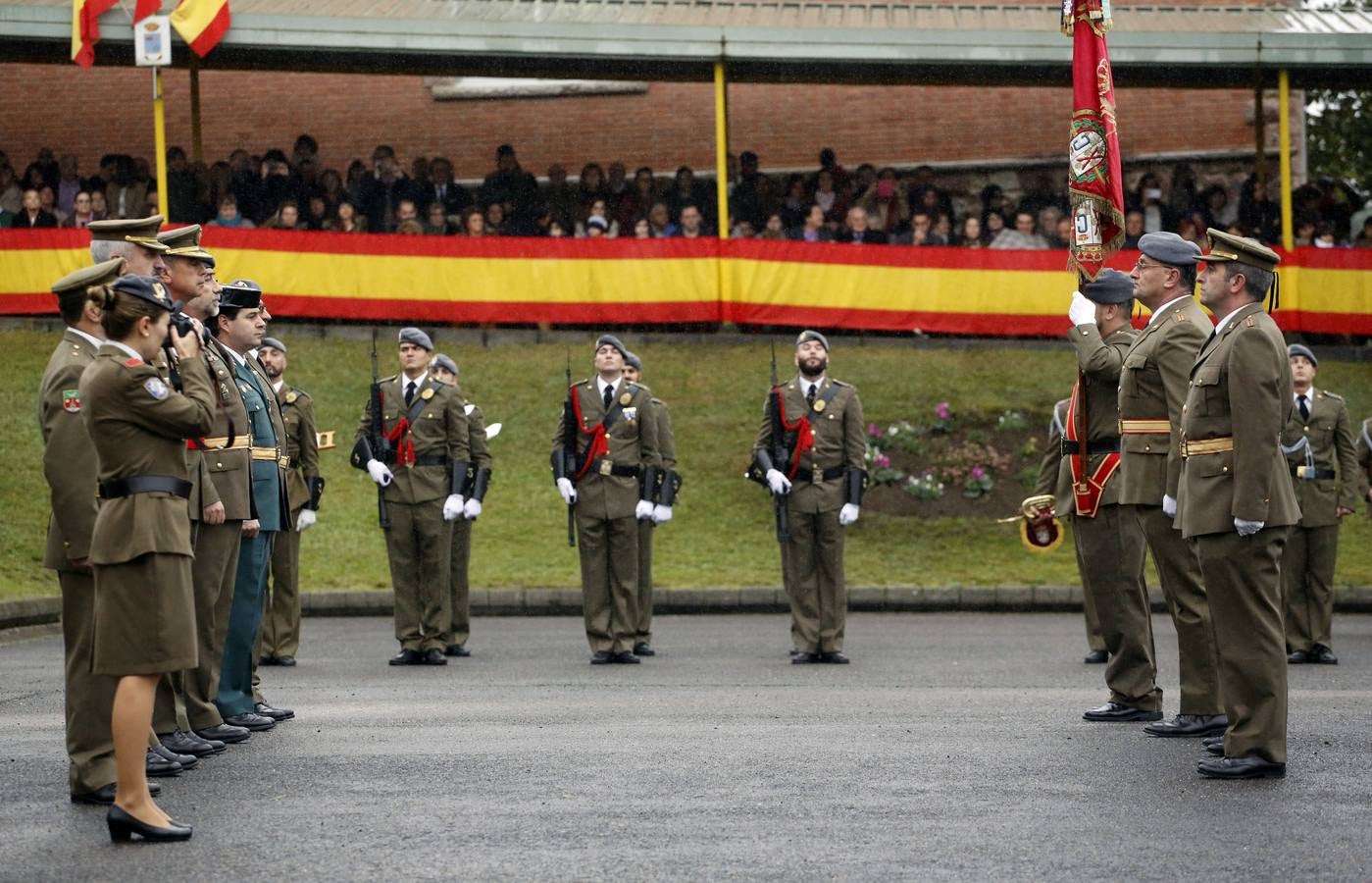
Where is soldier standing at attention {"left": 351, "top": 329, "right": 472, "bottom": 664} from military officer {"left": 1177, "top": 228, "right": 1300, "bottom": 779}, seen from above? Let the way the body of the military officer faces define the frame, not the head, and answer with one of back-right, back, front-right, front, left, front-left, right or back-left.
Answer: front-right

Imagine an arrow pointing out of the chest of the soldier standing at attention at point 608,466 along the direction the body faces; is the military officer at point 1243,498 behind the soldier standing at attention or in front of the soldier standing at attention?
in front

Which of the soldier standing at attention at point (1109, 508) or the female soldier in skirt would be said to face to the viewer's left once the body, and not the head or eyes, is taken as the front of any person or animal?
the soldier standing at attention

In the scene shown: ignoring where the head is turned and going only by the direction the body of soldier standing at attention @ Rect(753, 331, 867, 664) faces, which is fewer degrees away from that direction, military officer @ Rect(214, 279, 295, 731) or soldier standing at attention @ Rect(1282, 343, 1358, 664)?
the military officer

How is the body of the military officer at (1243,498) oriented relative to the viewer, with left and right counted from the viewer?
facing to the left of the viewer

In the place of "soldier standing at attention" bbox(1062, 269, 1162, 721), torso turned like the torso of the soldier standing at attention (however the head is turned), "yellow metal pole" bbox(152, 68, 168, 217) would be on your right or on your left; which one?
on your right

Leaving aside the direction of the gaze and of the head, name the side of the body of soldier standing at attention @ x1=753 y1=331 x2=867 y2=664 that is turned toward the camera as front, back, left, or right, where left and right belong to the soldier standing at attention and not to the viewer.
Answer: front

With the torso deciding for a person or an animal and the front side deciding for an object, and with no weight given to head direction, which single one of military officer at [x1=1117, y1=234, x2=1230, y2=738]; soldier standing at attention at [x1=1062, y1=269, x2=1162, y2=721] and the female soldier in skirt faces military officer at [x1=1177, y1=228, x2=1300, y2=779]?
the female soldier in skirt

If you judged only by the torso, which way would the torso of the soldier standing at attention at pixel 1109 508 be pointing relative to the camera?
to the viewer's left

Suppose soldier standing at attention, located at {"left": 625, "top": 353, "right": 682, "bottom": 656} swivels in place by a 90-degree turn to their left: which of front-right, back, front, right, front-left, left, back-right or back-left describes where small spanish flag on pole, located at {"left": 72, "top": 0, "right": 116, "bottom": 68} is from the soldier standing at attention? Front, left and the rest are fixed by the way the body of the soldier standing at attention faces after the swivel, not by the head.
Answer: back-left

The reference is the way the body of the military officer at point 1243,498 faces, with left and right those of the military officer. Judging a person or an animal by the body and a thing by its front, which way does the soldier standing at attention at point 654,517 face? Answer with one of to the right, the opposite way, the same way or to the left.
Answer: to the left

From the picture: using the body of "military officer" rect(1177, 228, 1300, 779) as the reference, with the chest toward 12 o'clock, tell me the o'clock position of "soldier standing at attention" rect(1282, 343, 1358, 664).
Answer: The soldier standing at attention is roughly at 3 o'clock from the military officer.

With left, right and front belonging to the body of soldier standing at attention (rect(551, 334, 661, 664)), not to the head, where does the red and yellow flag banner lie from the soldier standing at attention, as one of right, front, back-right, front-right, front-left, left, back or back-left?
back

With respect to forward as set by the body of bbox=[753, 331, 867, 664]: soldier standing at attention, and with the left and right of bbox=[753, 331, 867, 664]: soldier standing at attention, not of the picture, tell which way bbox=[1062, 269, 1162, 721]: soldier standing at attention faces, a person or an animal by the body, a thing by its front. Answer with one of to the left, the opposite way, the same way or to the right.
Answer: to the right

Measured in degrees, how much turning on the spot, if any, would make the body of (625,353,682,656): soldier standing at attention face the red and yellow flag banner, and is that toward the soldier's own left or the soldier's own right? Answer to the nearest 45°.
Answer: approximately 180°

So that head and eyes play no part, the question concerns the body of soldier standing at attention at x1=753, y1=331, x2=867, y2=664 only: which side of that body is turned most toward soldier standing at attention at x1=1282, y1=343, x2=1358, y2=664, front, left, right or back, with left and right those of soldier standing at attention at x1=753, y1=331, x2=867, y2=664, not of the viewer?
left

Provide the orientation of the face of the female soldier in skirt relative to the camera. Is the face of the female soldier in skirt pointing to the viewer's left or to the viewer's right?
to the viewer's right

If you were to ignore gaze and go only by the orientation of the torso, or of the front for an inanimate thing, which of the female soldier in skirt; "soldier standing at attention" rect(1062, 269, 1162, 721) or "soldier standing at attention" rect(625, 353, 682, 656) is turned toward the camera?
"soldier standing at attention" rect(625, 353, 682, 656)
